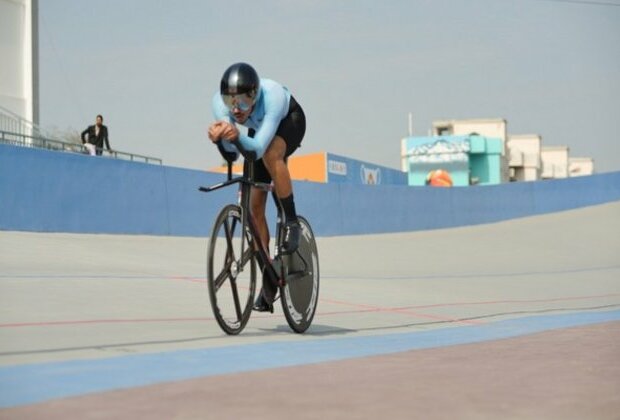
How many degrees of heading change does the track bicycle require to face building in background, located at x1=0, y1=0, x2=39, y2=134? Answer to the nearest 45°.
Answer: approximately 135° to its right

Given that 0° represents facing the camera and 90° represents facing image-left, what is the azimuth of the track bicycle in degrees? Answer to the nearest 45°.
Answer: approximately 45°

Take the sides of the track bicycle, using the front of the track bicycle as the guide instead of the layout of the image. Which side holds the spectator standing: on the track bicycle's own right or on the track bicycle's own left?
on the track bicycle's own right

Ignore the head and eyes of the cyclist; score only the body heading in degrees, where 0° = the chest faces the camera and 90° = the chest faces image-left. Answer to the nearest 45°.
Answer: approximately 45°

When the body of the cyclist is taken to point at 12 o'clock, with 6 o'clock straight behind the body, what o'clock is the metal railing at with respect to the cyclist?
The metal railing is roughly at 4 o'clock from the cyclist.

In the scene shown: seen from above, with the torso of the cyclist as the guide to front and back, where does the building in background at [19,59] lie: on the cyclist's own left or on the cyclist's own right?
on the cyclist's own right

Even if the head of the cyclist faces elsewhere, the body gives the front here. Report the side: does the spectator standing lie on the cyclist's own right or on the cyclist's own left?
on the cyclist's own right

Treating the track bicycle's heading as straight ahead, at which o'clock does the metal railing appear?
The metal railing is roughly at 4 o'clock from the track bicycle.
